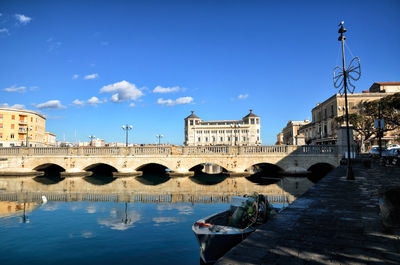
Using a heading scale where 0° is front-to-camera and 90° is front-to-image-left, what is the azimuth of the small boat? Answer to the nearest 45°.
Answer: approximately 45°

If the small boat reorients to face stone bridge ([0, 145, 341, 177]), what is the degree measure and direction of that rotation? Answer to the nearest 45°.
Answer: approximately 135° to its right
